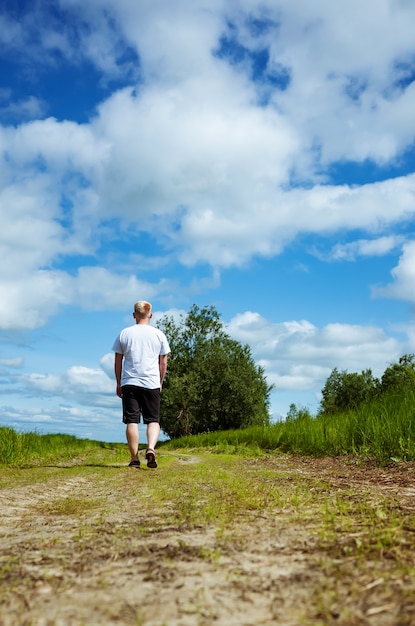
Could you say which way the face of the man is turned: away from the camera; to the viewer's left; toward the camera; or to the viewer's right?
away from the camera

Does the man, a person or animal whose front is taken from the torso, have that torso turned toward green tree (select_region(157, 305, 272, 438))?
yes

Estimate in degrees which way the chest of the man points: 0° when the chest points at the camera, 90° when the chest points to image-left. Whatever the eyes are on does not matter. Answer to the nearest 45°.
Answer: approximately 180°

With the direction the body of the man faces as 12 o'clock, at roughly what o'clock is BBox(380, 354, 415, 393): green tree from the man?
The green tree is roughly at 1 o'clock from the man.
